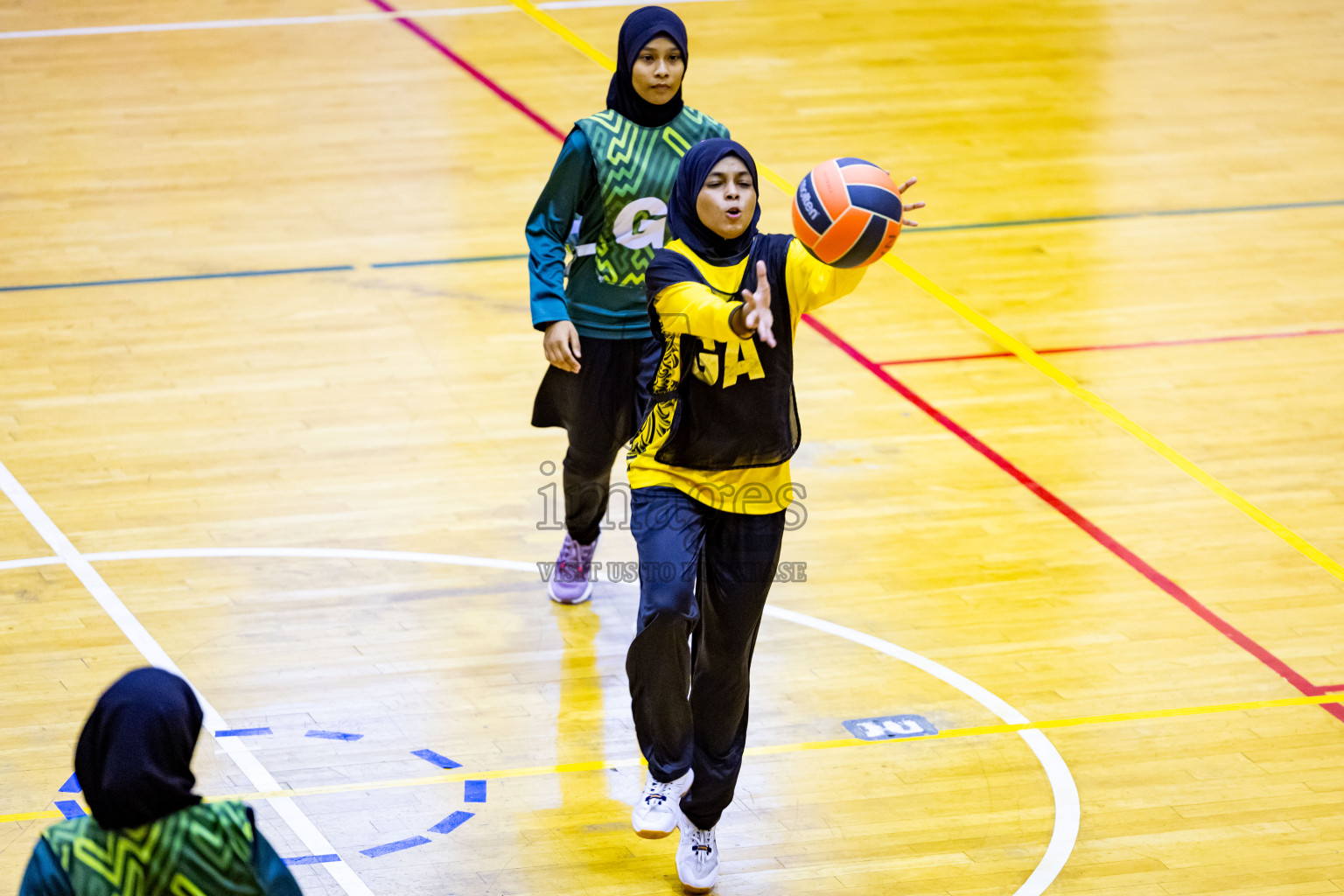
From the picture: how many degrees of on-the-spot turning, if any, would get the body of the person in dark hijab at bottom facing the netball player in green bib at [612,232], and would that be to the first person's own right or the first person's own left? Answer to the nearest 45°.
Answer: approximately 45° to the first person's own right

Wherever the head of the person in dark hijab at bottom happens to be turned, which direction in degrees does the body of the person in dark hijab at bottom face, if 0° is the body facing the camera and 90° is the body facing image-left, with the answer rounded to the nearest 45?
approximately 180°

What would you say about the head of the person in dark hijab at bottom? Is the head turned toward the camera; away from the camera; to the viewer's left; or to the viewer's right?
away from the camera
